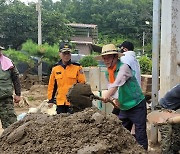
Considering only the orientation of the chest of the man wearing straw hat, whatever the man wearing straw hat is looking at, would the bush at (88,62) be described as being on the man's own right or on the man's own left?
on the man's own right

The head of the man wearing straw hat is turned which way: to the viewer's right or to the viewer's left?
to the viewer's left

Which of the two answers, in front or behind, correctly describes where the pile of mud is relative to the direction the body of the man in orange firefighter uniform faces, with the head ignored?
in front

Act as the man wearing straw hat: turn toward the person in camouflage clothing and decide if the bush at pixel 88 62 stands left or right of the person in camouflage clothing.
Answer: right

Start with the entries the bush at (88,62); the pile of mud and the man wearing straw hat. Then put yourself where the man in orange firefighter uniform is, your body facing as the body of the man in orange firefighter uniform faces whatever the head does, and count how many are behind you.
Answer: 1

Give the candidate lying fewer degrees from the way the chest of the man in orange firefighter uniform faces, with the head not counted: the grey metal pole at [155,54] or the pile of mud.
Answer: the pile of mud

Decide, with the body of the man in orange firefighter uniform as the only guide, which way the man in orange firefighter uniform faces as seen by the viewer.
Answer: toward the camera

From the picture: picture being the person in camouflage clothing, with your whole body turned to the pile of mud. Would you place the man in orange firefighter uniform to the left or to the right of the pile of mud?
left

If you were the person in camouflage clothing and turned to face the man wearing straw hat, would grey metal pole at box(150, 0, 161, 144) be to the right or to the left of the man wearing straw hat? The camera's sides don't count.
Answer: left

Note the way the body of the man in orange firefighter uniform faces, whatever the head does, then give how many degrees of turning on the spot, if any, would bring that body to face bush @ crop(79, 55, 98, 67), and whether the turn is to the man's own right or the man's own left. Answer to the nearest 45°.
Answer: approximately 180°

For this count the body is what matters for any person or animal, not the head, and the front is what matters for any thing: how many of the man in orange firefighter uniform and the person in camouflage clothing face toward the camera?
2

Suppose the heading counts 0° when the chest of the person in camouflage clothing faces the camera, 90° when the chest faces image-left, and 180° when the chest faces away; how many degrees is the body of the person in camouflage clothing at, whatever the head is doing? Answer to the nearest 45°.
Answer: approximately 0°

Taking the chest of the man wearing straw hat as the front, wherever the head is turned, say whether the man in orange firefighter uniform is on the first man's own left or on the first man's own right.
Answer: on the first man's own right

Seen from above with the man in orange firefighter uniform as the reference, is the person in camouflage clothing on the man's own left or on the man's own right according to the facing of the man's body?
on the man's own right
